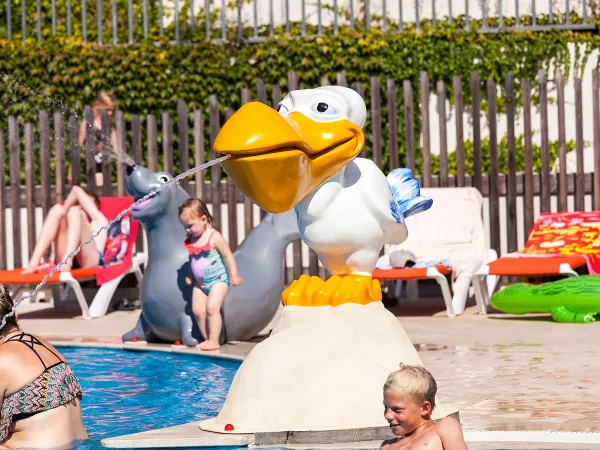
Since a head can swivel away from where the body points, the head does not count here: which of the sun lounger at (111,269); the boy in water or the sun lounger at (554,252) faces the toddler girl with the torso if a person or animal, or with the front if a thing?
the sun lounger at (554,252)

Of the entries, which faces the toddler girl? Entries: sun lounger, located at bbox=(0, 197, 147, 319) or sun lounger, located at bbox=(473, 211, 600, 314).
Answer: sun lounger, located at bbox=(473, 211, 600, 314)

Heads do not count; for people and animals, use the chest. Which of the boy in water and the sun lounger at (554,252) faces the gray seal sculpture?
the sun lounger

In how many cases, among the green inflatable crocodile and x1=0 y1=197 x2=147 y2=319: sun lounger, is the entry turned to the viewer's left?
2

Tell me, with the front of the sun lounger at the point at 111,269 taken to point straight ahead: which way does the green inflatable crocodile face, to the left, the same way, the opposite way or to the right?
the same way

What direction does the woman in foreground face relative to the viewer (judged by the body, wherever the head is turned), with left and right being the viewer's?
facing away from the viewer and to the left of the viewer

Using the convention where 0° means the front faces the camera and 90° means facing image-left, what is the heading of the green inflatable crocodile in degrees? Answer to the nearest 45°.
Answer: approximately 90°

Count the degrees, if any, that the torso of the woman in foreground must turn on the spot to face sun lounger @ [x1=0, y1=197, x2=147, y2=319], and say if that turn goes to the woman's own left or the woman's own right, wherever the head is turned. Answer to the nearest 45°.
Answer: approximately 45° to the woman's own right

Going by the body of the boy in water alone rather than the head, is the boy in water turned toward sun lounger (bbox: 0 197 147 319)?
no

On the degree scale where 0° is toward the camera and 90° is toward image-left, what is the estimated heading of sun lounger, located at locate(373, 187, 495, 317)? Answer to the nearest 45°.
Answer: approximately 45°

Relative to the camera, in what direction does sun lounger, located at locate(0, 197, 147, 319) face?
facing to the left of the viewer

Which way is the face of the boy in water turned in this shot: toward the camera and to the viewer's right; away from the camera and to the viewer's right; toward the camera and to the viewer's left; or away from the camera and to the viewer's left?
toward the camera and to the viewer's left

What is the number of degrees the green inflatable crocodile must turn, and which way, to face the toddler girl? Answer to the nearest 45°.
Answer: approximately 45° to its left

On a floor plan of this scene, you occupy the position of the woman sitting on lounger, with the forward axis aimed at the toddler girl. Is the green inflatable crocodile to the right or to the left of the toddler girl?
left

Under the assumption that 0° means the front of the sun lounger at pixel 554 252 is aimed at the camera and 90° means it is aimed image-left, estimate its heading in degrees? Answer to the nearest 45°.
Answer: approximately 45°

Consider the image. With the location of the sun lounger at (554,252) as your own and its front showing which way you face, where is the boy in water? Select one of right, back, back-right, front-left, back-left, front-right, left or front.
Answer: front-left

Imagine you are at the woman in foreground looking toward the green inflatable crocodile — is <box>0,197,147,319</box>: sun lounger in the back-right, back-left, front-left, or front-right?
front-left
